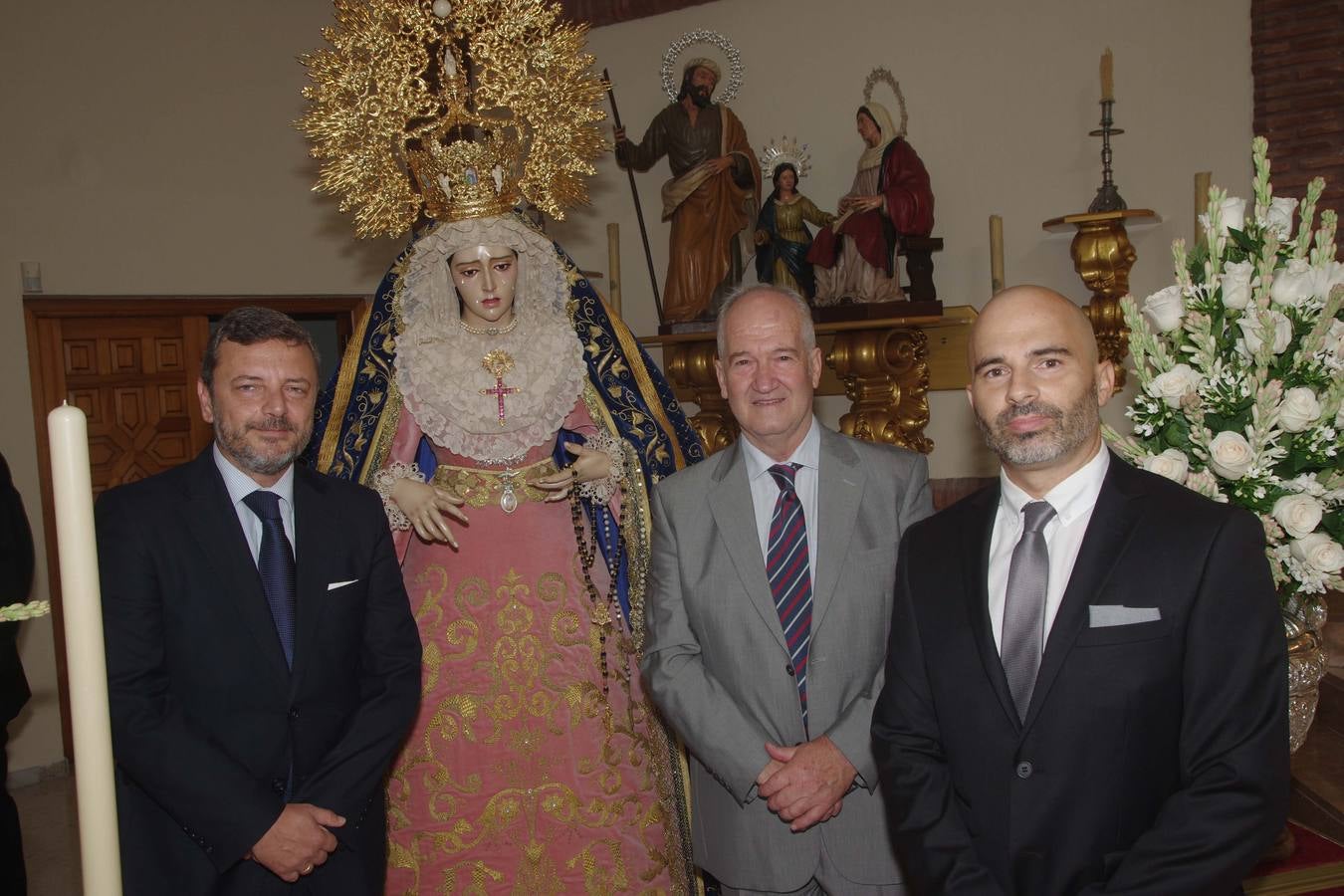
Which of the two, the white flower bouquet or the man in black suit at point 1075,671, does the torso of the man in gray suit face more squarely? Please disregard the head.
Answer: the man in black suit

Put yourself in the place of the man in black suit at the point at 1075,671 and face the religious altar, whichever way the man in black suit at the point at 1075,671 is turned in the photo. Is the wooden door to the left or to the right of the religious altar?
left

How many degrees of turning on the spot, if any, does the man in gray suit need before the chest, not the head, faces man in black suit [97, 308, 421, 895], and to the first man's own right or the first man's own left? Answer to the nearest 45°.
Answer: approximately 90° to the first man's own right

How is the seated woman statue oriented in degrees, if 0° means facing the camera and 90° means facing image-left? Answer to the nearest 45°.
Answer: approximately 45°

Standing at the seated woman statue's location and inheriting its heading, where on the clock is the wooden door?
The wooden door is roughly at 1 o'clock from the seated woman statue.

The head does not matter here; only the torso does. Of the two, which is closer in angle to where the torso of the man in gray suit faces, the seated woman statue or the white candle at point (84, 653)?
the white candle
